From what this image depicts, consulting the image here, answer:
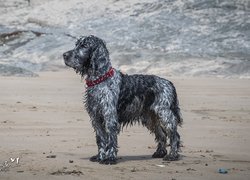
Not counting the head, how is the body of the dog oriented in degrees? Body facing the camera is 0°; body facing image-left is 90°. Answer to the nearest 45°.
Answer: approximately 90°
